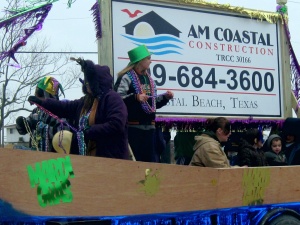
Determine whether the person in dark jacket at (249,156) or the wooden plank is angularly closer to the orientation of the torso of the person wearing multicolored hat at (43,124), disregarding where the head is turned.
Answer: the wooden plank

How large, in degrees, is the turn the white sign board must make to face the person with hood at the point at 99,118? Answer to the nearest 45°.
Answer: approximately 45° to its right

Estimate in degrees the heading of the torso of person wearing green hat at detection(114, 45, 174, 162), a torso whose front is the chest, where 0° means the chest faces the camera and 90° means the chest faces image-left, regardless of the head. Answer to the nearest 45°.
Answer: approximately 315°
